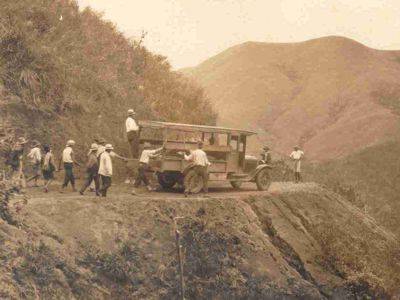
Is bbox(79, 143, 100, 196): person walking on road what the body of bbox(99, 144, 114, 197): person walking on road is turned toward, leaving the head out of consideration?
no

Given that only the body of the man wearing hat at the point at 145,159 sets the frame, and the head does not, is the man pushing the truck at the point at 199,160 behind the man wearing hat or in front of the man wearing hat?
in front

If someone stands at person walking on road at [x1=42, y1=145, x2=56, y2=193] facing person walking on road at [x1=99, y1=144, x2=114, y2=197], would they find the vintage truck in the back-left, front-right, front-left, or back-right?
front-left

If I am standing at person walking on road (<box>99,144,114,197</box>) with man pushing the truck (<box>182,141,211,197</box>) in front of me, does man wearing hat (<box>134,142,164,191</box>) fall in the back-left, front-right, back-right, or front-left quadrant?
front-left

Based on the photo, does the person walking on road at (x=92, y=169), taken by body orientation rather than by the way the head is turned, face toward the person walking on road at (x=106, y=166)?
no

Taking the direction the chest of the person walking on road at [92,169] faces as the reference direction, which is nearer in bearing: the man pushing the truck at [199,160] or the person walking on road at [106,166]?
the man pushing the truck

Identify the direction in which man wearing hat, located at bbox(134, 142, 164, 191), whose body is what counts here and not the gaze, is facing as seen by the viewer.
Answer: to the viewer's right

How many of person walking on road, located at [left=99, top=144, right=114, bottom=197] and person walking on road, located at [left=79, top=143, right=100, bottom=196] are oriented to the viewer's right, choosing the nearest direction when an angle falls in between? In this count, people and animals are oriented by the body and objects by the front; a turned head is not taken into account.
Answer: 2

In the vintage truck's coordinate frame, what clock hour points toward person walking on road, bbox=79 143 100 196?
The person walking on road is roughly at 6 o'clock from the vintage truck.

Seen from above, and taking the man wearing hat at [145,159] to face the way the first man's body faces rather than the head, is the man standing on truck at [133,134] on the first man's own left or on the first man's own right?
on the first man's own left

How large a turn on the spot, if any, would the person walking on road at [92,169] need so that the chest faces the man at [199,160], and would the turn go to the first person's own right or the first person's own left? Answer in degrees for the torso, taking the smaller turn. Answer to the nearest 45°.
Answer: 0° — they already face them

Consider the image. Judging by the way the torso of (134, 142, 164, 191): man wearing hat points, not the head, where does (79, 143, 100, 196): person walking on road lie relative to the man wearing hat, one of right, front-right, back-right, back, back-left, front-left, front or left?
back-right

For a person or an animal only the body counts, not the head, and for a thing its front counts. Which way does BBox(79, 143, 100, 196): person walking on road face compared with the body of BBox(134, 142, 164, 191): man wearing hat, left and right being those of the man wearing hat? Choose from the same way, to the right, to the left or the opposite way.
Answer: the same way
